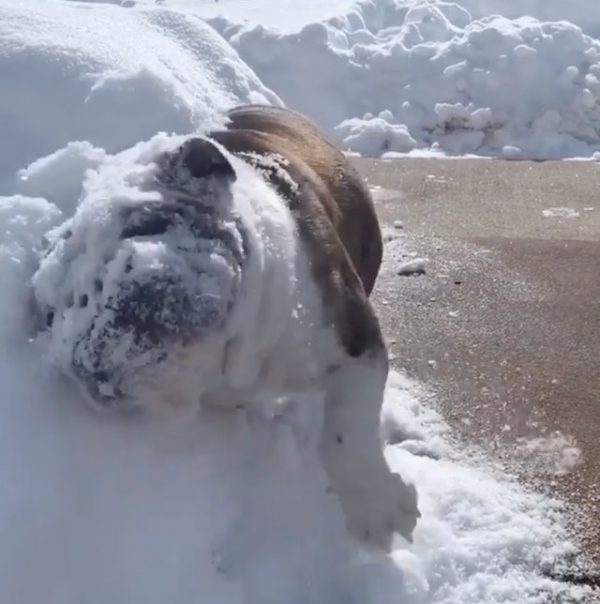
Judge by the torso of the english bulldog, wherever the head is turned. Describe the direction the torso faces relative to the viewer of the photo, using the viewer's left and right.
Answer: facing the viewer and to the left of the viewer
